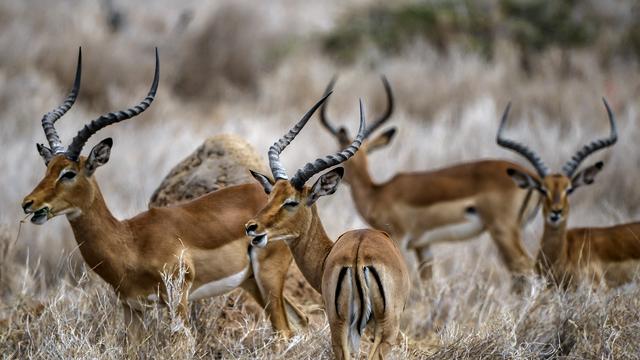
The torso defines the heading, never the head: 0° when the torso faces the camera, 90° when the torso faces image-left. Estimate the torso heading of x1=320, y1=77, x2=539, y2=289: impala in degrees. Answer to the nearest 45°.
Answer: approximately 90°

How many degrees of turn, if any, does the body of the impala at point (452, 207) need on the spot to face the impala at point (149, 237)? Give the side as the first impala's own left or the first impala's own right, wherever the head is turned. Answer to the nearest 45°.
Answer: approximately 45° to the first impala's own left

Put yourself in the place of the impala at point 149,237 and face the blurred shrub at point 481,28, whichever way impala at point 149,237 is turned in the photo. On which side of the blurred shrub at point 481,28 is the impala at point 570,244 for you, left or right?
right

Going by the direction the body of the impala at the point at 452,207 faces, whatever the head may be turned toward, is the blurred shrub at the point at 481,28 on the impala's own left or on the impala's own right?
on the impala's own right

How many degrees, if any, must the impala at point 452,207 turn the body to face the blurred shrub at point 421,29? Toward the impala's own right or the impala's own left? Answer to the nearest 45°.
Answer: approximately 90° to the impala's own right

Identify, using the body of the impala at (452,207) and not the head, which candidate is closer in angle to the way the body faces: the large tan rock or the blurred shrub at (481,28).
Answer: the large tan rock

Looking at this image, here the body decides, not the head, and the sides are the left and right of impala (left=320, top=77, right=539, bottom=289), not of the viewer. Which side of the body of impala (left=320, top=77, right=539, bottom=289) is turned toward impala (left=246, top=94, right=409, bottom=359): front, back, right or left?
left

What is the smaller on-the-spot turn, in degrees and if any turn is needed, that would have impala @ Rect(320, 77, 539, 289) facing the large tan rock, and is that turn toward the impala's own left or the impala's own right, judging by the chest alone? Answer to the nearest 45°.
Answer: approximately 45° to the impala's own left

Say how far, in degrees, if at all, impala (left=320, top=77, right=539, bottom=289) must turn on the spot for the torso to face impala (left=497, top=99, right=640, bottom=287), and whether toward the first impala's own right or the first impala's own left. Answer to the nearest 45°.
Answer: approximately 135° to the first impala's own left
